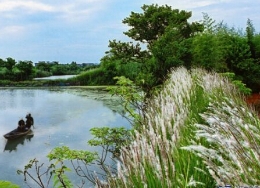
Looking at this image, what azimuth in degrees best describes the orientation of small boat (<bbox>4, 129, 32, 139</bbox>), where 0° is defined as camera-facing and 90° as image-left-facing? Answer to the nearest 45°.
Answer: approximately 45°
